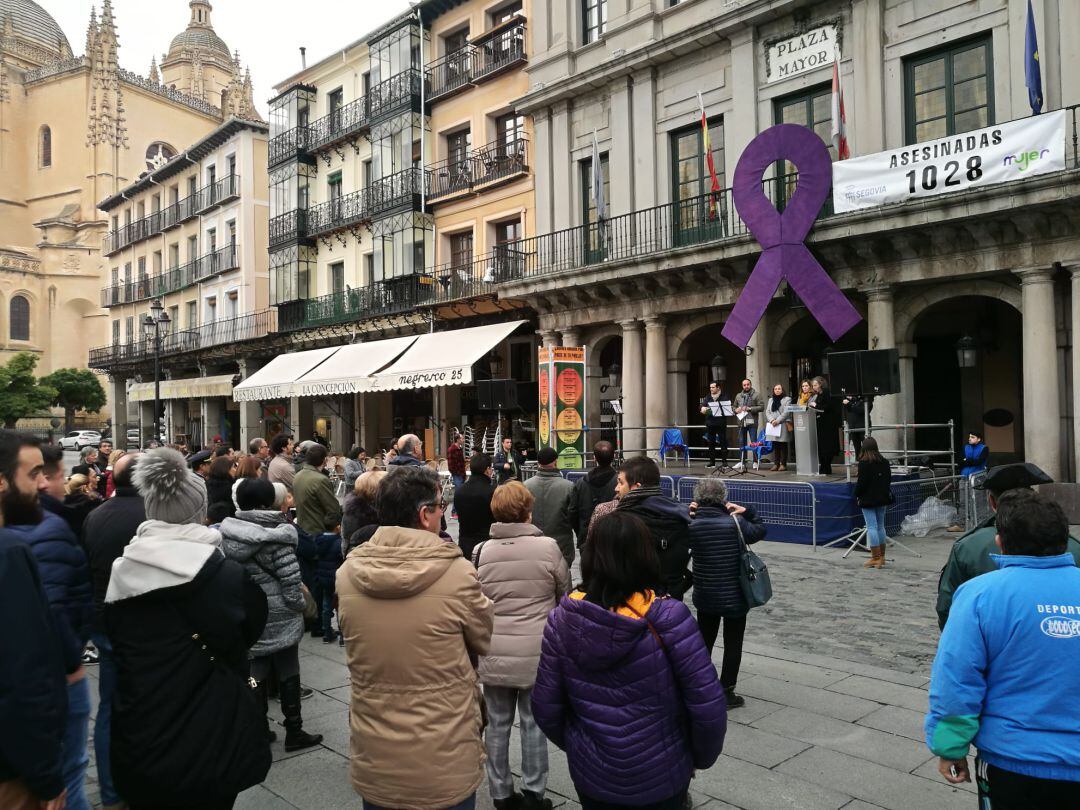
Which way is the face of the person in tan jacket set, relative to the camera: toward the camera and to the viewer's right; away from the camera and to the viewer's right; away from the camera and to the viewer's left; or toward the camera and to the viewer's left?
away from the camera and to the viewer's right

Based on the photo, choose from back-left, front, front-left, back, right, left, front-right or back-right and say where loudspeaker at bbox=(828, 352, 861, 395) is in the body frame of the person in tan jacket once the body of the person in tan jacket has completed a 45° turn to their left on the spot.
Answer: front-right

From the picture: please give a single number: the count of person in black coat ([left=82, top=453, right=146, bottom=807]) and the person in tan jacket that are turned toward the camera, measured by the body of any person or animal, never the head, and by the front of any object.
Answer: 0

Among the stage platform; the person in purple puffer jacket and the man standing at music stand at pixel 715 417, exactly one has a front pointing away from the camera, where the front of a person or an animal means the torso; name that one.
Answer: the person in purple puffer jacket

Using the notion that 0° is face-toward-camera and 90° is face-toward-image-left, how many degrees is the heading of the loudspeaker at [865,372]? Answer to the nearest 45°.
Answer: approximately 45°

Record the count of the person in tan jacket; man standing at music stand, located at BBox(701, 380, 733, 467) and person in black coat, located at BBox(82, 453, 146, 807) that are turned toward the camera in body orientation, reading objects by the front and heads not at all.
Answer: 1

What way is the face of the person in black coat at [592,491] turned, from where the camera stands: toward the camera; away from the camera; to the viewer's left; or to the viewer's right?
away from the camera

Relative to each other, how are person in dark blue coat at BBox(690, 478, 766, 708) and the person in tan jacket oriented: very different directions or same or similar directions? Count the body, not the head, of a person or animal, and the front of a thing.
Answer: same or similar directions

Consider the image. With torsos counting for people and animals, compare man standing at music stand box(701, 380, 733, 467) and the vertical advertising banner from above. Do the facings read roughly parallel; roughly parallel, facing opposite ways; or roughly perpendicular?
roughly parallel

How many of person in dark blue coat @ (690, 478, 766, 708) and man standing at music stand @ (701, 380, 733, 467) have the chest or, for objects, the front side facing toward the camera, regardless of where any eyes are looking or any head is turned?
1

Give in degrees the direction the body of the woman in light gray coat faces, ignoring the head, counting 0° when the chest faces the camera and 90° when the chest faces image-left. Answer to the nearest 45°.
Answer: approximately 45°

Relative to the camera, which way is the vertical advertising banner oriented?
toward the camera

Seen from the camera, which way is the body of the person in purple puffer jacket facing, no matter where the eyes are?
away from the camera

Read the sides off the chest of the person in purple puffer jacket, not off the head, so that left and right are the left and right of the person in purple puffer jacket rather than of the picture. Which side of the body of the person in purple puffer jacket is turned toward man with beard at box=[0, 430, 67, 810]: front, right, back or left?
left

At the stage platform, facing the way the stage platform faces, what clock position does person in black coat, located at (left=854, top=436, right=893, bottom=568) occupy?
The person in black coat is roughly at 10 o'clock from the stage platform.

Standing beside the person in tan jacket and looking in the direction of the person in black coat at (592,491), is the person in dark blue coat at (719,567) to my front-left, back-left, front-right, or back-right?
front-right

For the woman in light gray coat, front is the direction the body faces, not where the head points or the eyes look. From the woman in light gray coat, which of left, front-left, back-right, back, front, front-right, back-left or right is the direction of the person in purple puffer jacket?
front-left

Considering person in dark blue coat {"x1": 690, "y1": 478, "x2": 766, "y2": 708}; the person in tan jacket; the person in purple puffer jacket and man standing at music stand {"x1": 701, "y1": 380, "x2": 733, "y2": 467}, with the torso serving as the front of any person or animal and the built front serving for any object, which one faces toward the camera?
the man standing at music stand
